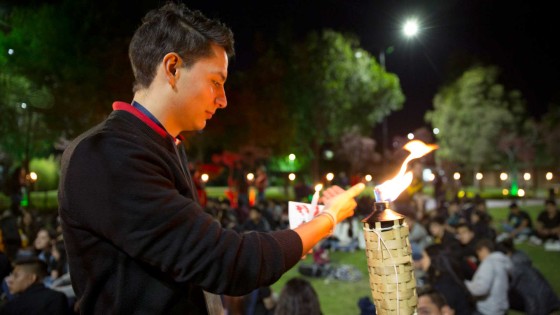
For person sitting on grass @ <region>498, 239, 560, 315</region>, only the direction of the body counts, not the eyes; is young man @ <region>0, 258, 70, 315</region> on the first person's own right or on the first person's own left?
on the first person's own left

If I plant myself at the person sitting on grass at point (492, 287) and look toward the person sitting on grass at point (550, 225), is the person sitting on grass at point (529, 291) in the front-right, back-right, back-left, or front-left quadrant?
front-right

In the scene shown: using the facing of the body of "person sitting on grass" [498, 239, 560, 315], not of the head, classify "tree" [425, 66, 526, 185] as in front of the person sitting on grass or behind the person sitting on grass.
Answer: in front

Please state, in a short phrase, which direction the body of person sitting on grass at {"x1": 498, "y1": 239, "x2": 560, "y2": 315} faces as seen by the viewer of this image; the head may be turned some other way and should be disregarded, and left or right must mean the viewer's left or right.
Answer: facing away from the viewer and to the left of the viewer

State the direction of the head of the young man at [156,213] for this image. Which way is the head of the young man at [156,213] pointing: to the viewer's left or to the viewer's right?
to the viewer's right

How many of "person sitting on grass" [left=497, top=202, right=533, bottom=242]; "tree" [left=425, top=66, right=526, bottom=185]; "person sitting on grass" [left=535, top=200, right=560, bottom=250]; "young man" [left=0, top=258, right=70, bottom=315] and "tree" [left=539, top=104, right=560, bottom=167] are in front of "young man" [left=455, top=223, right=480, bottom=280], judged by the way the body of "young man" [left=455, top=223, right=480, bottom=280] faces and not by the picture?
1

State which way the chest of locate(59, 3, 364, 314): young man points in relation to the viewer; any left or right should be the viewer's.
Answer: facing to the right of the viewer

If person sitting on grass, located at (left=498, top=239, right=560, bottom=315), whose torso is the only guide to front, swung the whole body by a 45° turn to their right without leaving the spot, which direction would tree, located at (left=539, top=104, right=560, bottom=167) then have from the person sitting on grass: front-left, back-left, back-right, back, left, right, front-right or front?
front

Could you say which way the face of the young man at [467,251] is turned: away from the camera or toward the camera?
toward the camera

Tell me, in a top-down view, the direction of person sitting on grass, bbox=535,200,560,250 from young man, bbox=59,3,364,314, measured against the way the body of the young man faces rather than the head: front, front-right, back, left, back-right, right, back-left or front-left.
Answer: front-left

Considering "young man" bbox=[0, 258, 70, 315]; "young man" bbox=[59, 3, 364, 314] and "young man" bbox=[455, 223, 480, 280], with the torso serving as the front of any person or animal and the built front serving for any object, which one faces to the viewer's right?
"young man" bbox=[59, 3, 364, 314]
